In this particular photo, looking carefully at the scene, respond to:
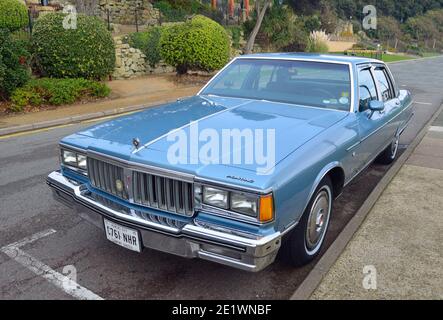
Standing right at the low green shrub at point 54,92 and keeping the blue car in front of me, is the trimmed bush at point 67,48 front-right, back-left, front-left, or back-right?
back-left

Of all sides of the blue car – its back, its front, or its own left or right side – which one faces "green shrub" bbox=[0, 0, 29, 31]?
right

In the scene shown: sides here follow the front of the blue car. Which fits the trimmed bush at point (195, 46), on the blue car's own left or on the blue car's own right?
on the blue car's own right

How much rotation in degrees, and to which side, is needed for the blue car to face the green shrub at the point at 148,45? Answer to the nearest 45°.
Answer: approximately 135° to its right

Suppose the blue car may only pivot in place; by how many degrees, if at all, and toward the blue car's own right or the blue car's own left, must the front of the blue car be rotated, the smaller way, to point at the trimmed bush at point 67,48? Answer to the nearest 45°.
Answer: approximately 90° to the blue car's own right

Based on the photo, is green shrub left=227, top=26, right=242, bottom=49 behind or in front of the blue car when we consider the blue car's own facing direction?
behind

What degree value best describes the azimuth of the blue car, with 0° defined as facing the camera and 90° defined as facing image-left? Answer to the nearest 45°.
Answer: approximately 45°

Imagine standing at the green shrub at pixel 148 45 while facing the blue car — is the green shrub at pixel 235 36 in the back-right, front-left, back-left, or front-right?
back-left

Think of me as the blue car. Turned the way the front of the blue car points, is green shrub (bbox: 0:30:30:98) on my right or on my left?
on my right
